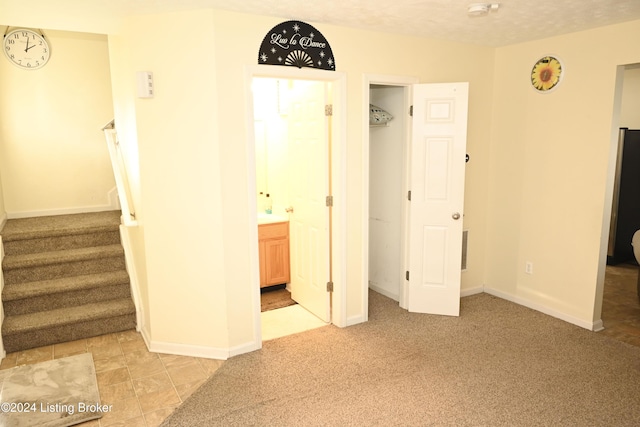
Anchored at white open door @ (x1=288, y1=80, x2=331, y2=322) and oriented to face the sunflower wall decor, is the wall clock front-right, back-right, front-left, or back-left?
back-left

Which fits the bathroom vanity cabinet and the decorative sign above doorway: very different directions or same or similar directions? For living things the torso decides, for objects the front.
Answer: same or similar directions

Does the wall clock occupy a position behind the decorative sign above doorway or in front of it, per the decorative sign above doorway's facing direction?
behind

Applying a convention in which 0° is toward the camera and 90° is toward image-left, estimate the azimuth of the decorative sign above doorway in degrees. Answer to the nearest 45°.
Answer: approximately 315°

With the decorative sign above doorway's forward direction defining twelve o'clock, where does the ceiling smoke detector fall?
The ceiling smoke detector is roughly at 11 o'clock from the decorative sign above doorway.

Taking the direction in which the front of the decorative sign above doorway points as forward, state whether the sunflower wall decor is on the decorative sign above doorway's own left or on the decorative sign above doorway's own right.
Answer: on the decorative sign above doorway's own left

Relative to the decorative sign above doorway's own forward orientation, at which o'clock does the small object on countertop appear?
The small object on countertop is roughly at 7 o'clock from the decorative sign above doorway.

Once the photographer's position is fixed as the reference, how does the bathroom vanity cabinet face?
facing the viewer and to the right of the viewer

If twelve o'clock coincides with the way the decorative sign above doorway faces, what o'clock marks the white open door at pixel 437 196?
The white open door is roughly at 10 o'clock from the decorative sign above doorway.

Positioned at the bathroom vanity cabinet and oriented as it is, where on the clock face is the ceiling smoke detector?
The ceiling smoke detector is roughly at 12 o'clock from the bathroom vanity cabinet.
